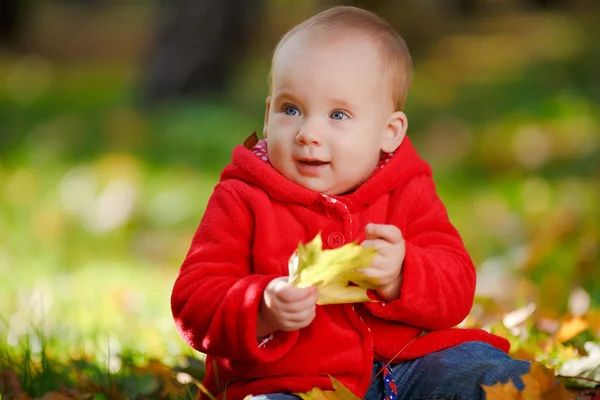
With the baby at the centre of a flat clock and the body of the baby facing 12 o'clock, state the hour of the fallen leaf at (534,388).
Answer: The fallen leaf is roughly at 10 o'clock from the baby.

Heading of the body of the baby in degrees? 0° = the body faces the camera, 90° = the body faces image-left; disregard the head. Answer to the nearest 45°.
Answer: approximately 0°

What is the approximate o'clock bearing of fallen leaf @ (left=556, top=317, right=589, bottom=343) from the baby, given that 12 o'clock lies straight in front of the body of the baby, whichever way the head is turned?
The fallen leaf is roughly at 8 o'clock from the baby.

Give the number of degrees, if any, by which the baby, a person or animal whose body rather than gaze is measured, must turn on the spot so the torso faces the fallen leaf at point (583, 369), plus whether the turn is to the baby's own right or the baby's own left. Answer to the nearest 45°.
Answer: approximately 90° to the baby's own left
